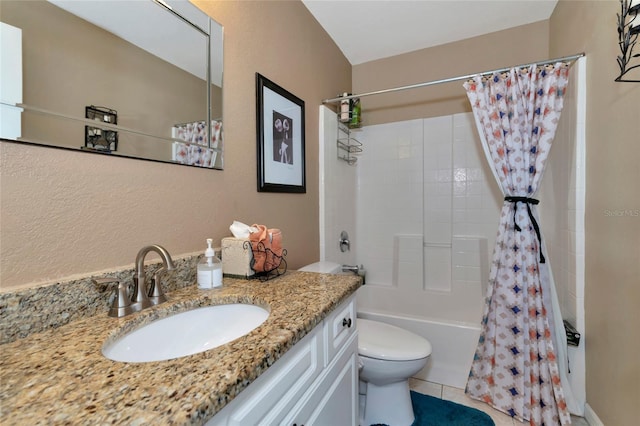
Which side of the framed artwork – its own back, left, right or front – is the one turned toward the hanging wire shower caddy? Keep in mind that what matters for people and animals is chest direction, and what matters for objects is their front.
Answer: left

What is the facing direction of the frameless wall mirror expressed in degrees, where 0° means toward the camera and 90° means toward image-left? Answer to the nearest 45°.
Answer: approximately 315°

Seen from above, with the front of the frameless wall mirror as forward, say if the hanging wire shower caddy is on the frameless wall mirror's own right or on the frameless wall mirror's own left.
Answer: on the frameless wall mirror's own left

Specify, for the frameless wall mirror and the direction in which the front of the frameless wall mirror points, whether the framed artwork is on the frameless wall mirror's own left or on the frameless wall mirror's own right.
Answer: on the frameless wall mirror's own left
